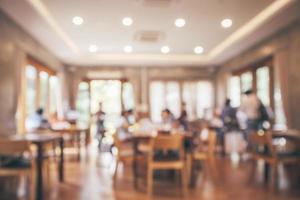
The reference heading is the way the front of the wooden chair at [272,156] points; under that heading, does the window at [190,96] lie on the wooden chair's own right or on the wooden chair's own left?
on the wooden chair's own left

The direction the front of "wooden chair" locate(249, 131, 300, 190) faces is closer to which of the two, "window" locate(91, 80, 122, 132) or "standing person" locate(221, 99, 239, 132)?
the standing person

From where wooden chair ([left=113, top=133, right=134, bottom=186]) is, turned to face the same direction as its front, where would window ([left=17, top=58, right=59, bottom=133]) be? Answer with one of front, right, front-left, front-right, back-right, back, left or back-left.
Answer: back-left

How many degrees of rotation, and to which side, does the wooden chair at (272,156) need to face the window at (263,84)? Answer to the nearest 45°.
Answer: approximately 45° to its left
